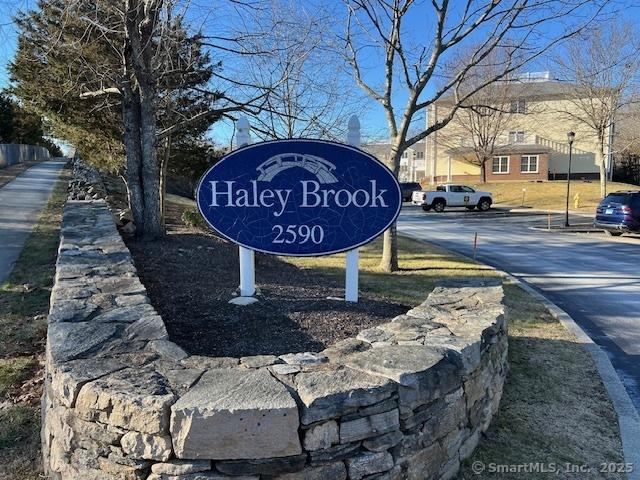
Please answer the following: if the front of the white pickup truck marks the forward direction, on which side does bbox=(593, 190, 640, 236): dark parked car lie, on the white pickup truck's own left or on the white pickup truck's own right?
on the white pickup truck's own right

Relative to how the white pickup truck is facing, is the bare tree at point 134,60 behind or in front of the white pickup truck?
behind

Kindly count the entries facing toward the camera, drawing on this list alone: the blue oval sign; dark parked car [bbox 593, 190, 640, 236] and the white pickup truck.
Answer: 1

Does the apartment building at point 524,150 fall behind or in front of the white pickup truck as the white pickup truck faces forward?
in front

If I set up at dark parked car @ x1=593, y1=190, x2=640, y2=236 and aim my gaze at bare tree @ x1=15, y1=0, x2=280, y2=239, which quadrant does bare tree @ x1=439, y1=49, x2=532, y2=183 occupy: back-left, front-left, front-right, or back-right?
back-right

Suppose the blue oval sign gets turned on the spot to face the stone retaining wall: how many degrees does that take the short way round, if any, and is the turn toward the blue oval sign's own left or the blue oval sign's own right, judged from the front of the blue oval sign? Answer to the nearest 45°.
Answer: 0° — it already faces it

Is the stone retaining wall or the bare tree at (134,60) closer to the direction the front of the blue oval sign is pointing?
the stone retaining wall

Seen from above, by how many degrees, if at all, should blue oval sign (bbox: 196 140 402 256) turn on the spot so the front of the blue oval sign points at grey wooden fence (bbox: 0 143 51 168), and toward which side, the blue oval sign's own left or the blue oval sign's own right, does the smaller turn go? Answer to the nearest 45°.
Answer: approximately 135° to the blue oval sign's own right
